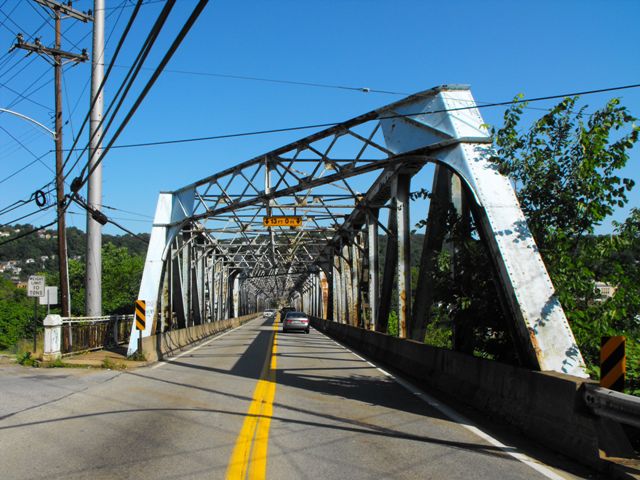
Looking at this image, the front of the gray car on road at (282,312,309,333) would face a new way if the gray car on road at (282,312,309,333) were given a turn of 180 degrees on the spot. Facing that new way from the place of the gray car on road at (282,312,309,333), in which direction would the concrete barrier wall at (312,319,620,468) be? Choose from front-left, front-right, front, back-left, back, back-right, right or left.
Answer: front

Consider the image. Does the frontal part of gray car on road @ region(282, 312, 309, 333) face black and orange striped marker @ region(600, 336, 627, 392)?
no

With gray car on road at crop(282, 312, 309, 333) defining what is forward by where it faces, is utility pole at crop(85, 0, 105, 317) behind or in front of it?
behind

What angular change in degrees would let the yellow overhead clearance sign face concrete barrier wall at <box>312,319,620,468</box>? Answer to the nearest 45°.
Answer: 0° — it already faces it

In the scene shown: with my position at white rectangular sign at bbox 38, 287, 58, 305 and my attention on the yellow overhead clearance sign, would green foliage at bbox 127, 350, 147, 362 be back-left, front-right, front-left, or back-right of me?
front-right

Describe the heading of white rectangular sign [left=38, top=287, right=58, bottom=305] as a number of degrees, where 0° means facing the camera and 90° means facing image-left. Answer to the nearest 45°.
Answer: approximately 180°

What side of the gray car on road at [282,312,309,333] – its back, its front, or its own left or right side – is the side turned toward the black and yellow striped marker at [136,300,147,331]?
back

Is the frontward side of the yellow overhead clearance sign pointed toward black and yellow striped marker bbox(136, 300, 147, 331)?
no

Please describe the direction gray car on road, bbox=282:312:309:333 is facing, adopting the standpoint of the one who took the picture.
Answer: facing away from the viewer

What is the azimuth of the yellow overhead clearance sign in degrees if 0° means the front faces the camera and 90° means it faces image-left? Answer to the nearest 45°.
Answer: approximately 0°

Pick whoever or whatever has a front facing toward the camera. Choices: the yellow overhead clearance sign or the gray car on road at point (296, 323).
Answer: the yellow overhead clearance sign
